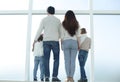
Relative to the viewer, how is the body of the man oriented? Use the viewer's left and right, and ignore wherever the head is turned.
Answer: facing away from the viewer

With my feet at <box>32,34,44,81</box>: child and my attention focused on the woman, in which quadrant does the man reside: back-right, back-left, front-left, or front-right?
front-right

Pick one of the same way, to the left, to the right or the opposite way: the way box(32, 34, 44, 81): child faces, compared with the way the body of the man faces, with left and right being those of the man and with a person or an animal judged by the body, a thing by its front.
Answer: the same way

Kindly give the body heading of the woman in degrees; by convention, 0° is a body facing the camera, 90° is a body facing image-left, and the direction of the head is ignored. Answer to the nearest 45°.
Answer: approximately 180°

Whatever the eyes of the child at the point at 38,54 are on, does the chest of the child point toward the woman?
no

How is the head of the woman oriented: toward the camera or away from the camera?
away from the camera

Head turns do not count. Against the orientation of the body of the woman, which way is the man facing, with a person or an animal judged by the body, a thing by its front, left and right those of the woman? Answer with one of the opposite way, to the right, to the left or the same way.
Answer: the same way

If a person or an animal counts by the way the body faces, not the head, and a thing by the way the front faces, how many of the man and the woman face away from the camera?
2

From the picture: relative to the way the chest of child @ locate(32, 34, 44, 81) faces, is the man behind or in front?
behind

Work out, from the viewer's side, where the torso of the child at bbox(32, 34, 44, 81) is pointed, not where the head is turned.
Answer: away from the camera

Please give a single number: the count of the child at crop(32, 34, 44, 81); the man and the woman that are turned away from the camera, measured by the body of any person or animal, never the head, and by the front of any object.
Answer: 3

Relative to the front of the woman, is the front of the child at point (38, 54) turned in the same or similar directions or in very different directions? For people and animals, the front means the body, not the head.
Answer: same or similar directions
